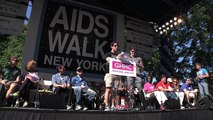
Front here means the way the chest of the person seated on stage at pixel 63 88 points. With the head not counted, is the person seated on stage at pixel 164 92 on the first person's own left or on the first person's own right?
on the first person's own left

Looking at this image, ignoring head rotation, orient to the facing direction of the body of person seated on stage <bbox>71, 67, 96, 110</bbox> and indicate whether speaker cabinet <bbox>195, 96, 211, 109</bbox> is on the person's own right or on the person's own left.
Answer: on the person's own left

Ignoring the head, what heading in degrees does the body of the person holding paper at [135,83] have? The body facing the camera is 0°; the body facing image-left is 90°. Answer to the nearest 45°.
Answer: approximately 45°

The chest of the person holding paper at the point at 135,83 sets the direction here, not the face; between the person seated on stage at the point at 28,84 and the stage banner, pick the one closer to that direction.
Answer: the person seated on stage
